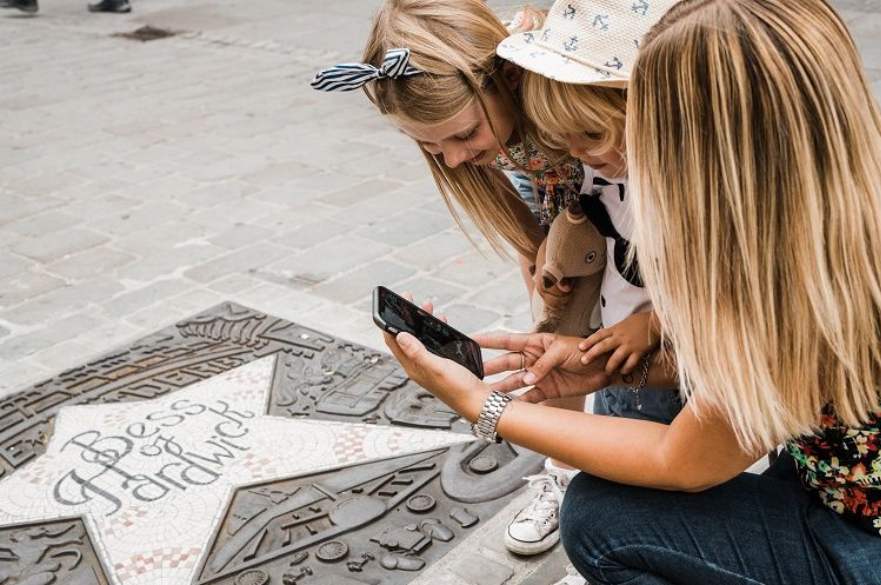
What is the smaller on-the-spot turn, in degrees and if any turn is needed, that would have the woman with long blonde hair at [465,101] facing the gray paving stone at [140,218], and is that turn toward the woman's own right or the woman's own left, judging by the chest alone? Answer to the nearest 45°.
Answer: approximately 90° to the woman's own right

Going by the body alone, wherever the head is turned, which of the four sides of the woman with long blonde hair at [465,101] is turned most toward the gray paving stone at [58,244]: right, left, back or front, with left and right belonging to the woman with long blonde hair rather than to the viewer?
right

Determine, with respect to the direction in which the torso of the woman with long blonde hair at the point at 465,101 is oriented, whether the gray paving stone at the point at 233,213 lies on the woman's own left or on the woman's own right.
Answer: on the woman's own right

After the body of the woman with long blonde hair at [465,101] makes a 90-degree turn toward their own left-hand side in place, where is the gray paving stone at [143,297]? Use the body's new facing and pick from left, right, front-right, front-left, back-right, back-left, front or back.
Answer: back

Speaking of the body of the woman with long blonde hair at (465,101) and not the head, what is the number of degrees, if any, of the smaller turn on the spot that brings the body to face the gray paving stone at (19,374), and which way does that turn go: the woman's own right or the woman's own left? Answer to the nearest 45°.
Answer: approximately 90° to the woman's own right

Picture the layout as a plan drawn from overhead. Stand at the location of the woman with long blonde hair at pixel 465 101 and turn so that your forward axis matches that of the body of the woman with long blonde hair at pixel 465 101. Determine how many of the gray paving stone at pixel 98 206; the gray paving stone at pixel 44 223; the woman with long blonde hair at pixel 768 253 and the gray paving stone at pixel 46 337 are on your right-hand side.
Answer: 3

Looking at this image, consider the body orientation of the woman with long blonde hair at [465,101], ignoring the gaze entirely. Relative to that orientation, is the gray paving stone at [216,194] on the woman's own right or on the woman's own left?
on the woman's own right

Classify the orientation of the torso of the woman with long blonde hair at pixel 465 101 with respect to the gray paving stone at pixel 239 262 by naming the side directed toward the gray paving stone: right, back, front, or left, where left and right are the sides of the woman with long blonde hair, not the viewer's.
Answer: right

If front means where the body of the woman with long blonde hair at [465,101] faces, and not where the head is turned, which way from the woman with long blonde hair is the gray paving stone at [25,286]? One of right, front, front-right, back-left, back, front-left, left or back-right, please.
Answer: right

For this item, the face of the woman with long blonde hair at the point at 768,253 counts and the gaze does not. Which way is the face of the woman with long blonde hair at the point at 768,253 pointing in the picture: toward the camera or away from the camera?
away from the camera
